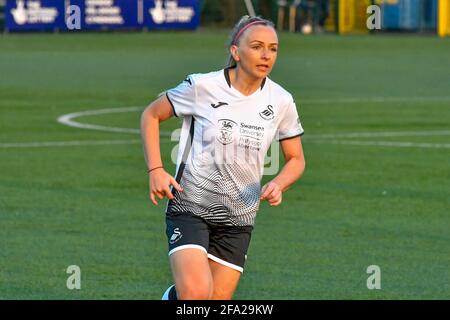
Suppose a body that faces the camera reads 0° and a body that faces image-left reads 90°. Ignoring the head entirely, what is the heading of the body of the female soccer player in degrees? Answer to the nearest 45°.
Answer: approximately 315°
